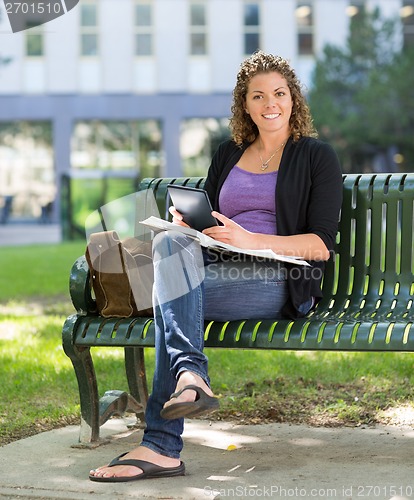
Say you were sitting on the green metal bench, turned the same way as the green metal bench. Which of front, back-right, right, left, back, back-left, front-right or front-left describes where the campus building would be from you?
back

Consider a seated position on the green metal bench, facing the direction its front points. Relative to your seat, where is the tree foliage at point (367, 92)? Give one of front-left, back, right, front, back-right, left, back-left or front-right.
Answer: back

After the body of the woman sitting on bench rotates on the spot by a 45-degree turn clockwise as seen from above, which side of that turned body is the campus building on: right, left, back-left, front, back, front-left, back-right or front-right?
right
